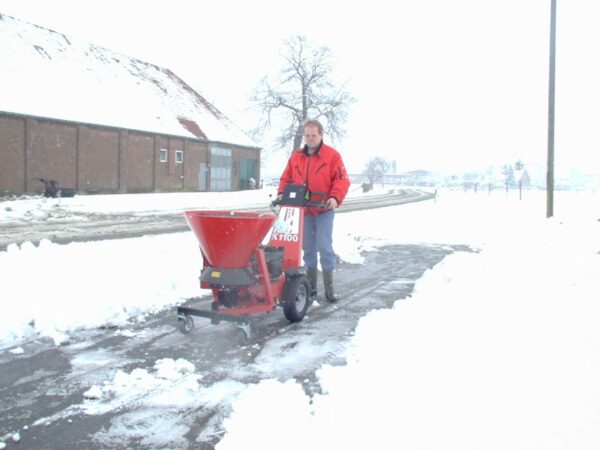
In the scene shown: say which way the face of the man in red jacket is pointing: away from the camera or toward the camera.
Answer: toward the camera

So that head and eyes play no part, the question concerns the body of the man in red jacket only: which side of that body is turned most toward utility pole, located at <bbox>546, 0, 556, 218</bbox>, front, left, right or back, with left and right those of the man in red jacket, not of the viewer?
back

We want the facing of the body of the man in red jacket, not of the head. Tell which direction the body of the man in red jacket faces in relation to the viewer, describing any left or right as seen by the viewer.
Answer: facing the viewer and to the left of the viewer

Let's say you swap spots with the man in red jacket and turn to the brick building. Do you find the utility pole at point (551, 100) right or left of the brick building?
right
